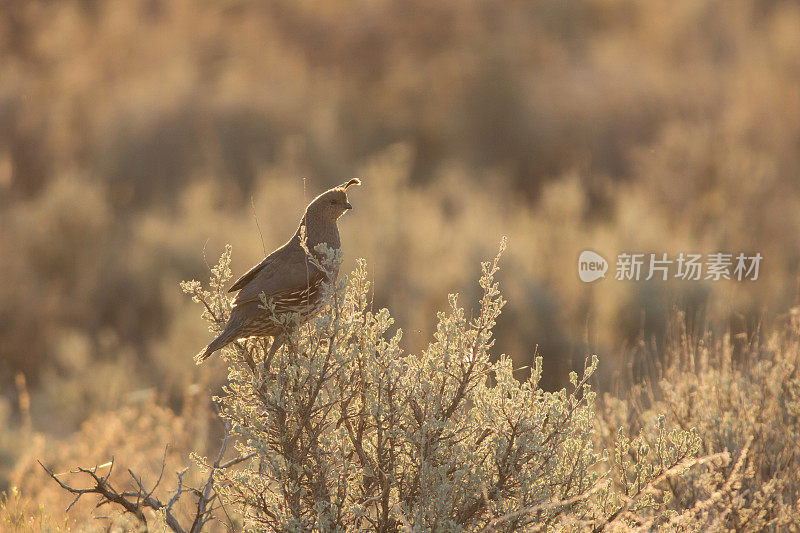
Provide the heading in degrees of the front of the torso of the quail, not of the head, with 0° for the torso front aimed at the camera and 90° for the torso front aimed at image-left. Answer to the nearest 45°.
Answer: approximately 270°
